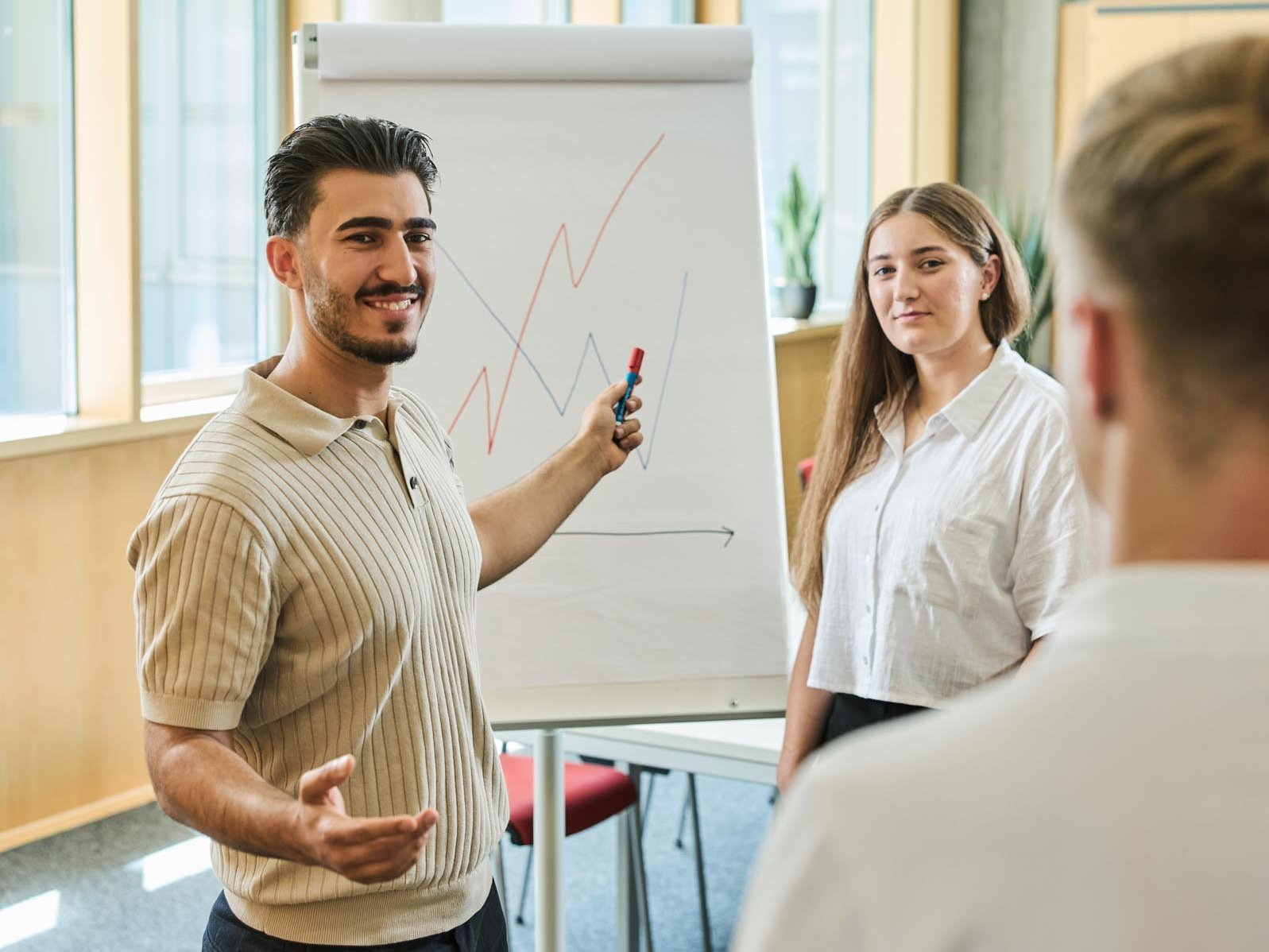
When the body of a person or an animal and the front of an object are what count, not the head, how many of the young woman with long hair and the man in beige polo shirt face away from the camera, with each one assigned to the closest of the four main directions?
0

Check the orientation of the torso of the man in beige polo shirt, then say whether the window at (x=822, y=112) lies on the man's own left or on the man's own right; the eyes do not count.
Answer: on the man's own left

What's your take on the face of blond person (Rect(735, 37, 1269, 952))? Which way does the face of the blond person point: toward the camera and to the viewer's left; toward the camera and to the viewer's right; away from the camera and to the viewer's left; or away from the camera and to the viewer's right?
away from the camera and to the viewer's left

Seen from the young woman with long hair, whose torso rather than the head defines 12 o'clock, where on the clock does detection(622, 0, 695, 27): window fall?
The window is roughly at 4 o'clock from the young woman with long hair.

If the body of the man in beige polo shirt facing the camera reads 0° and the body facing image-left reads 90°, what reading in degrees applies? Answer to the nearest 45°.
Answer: approximately 315°

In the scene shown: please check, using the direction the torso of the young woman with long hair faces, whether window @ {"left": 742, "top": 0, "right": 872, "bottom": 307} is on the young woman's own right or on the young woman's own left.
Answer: on the young woman's own right

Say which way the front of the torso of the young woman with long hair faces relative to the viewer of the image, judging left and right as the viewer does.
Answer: facing the viewer and to the left of the viewer

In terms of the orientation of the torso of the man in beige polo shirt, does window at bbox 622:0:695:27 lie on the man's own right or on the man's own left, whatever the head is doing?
on the man's own left

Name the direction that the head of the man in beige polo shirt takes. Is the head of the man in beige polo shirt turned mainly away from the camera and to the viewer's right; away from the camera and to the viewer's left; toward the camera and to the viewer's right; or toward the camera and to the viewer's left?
toward the camera and to the viewer's right

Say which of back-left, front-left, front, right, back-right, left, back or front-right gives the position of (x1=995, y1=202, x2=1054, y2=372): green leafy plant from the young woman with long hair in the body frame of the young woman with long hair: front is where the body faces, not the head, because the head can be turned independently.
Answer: back-right

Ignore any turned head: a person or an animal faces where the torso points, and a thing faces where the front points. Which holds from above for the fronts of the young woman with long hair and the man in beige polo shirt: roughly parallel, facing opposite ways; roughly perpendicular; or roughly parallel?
roughly perpendicular

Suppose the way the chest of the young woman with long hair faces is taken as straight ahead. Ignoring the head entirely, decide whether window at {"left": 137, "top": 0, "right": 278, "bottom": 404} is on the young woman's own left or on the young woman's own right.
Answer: on the young woman's own right

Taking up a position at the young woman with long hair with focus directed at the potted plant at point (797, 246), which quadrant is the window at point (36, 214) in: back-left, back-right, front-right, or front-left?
front-left
